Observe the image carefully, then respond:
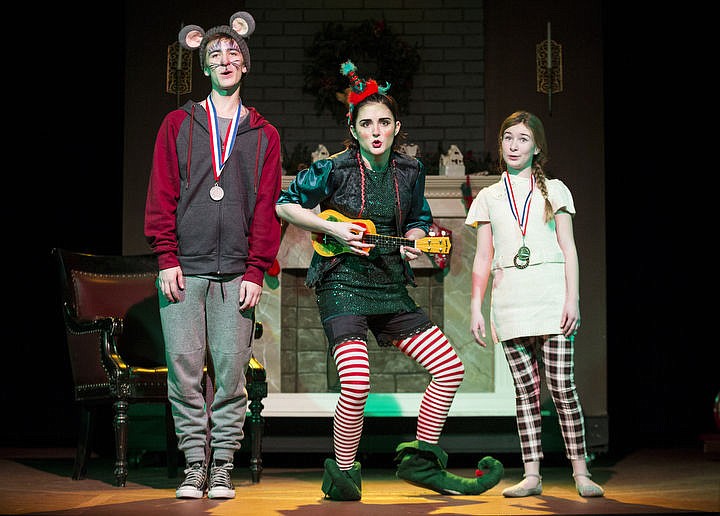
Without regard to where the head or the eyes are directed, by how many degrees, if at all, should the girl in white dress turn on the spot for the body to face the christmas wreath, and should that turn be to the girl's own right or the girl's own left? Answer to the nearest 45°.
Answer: approximately 135° to the girl's own right

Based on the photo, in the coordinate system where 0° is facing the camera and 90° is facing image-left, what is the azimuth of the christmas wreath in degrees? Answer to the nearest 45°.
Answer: approximately 0°

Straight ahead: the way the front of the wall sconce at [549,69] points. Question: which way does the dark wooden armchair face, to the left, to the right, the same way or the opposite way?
to the left

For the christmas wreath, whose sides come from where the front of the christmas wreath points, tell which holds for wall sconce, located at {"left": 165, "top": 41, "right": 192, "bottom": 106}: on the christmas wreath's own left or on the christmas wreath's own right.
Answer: on the christmas wreath's own right

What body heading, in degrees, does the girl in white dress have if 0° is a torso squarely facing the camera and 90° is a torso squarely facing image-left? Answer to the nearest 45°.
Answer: approximately 0°

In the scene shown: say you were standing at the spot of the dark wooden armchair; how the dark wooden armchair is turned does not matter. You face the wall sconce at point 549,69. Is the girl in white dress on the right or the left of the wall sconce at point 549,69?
right

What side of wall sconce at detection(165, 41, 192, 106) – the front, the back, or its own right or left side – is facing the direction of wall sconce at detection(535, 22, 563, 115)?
left

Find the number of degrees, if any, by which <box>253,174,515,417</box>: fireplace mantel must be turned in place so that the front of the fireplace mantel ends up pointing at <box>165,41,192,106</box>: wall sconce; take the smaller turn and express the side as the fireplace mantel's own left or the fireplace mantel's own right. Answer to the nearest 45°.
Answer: approximately 90° to the fireplace mantel's own right

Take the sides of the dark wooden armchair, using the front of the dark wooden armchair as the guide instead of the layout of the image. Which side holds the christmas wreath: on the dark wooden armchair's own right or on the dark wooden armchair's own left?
on the dark wooden armchair's own left

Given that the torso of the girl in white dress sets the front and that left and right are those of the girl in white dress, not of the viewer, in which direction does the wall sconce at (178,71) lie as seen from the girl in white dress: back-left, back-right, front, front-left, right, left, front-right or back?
back-right
